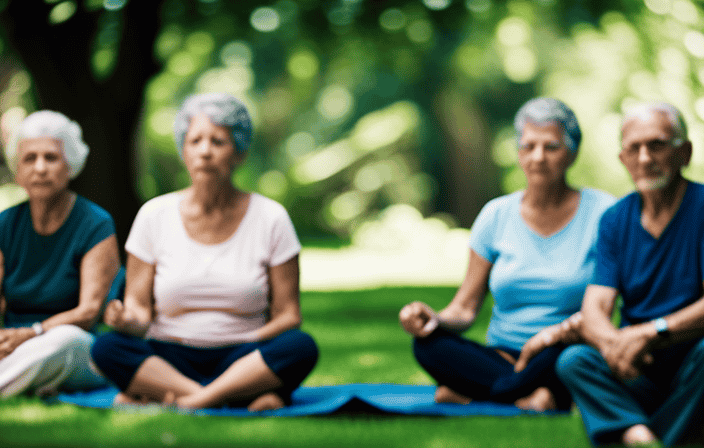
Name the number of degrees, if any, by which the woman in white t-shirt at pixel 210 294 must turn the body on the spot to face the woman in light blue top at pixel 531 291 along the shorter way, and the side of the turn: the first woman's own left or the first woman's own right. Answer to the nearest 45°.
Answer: approximately 90° to the first woman's own left

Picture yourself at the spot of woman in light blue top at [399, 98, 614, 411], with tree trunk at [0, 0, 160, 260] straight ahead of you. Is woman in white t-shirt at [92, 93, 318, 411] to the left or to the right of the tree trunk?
left

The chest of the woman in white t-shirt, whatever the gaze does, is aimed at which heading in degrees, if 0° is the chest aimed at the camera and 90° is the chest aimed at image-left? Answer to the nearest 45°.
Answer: approximately 0°

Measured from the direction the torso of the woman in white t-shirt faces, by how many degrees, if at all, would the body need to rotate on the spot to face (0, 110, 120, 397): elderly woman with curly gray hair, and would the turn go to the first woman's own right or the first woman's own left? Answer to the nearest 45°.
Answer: approximately 135° to the first woman's own right

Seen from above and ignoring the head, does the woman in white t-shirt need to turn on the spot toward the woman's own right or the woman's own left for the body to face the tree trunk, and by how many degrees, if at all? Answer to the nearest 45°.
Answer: approximately 180°
